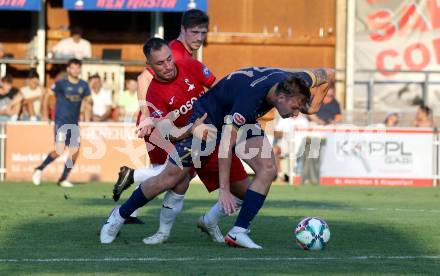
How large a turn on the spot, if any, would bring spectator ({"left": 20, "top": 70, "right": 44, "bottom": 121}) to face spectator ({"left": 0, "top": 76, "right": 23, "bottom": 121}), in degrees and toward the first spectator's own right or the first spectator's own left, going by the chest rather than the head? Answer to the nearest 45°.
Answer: approximately 45° to the first spectator's own right

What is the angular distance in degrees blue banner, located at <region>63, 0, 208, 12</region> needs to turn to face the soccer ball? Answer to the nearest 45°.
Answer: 0° — it already faces it

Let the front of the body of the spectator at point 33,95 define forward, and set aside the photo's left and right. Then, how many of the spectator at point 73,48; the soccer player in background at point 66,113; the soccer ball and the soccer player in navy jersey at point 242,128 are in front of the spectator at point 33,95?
3

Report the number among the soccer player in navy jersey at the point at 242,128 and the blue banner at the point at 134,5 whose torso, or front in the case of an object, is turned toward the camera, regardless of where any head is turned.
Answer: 1

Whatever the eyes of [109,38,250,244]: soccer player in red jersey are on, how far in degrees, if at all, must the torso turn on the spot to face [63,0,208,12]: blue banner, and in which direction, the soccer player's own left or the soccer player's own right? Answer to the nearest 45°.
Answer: approximately 180°

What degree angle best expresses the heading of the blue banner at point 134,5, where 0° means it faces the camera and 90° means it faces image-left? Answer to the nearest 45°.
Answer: approximately 0°

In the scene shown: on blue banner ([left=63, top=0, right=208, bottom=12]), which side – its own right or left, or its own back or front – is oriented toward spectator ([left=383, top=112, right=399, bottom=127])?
left

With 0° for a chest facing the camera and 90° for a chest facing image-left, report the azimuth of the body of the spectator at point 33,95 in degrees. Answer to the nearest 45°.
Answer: approximately 0°

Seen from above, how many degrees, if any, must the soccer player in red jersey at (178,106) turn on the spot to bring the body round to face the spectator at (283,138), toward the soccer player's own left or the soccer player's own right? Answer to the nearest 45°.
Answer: approximately 180°

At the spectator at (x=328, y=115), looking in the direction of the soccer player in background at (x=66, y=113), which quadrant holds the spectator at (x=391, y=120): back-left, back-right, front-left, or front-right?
back-left

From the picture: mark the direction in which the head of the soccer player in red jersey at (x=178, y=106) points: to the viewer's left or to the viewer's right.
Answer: to the viewer's right
